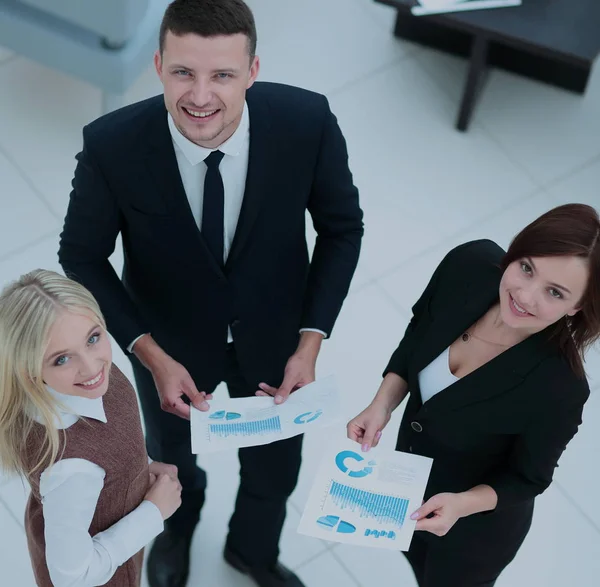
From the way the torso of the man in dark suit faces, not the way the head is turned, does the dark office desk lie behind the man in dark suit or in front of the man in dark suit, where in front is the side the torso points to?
behind

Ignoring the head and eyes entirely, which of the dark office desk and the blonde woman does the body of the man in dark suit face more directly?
the blonde woman

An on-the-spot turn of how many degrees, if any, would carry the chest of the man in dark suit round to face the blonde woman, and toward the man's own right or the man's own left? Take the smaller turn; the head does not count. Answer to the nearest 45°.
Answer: approximately 45° to the man's own right

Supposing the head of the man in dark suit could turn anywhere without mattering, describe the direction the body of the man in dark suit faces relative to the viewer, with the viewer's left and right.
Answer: facing the viewer

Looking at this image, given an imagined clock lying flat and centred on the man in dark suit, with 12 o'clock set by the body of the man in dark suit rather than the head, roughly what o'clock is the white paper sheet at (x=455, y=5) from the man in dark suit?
The white paper sheet is roughly at 7 o'clock from the man in dark suit.
